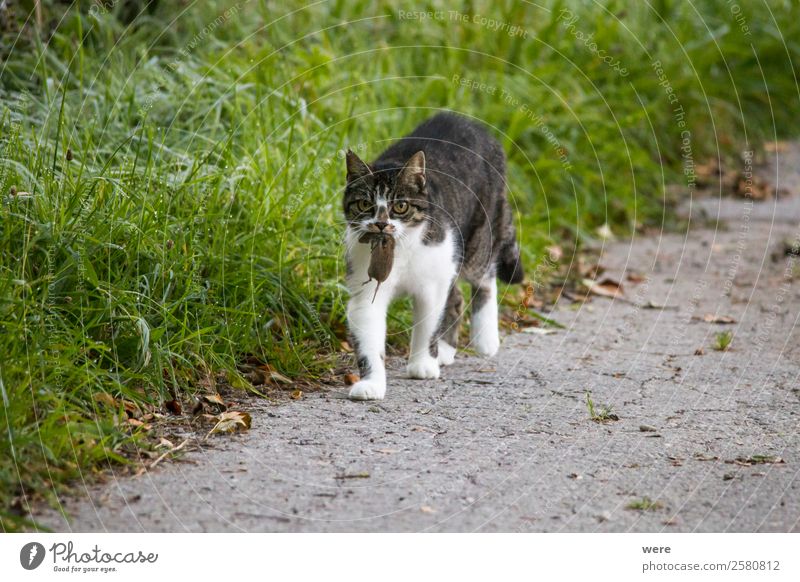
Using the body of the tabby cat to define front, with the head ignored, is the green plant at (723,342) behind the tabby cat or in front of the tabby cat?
behind

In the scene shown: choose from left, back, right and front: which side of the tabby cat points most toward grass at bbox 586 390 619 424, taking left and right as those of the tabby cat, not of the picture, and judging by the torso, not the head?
left

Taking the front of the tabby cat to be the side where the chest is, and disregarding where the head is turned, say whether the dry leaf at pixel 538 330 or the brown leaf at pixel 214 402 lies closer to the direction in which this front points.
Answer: the brown leaf

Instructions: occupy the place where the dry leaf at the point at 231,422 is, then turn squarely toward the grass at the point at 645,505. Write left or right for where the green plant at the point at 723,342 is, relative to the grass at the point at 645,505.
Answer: left

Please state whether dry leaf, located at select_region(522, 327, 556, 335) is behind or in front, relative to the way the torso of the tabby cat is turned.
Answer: behind

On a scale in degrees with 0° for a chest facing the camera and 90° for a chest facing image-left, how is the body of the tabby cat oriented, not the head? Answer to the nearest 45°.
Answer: approximately 45°
